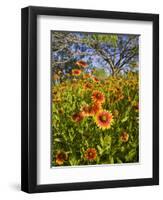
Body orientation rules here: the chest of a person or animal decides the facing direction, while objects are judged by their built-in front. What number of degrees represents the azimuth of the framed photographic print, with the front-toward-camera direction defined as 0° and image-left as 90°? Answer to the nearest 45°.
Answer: approximately 315°
